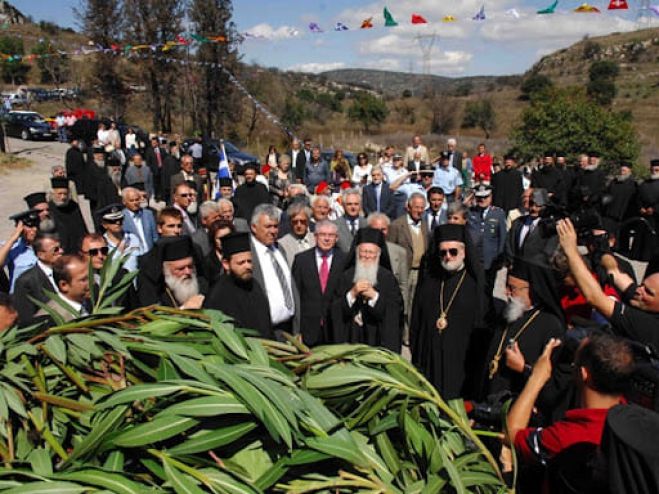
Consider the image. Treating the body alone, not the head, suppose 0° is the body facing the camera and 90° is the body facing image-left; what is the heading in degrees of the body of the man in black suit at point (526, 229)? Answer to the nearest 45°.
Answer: approximately 45°

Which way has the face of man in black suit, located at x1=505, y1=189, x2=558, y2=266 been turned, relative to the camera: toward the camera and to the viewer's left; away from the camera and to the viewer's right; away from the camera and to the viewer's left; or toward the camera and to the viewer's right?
toward the camera and to the viewer's left

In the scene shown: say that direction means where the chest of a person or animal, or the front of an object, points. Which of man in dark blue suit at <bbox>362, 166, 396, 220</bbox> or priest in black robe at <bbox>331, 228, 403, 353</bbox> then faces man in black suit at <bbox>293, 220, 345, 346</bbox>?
man in dark blue suit at <bbox>362, 166, 396, 220</bbox>

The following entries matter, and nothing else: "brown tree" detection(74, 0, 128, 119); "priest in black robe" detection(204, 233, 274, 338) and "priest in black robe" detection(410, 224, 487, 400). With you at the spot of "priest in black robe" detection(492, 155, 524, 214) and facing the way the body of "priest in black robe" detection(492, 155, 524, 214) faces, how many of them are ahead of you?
2

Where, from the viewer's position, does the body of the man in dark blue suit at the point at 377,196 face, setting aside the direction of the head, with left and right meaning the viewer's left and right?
facing the viewer

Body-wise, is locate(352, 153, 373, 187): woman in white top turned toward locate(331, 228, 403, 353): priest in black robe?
yes

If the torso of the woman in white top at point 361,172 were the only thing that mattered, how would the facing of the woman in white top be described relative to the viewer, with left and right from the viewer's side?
facing the viewer

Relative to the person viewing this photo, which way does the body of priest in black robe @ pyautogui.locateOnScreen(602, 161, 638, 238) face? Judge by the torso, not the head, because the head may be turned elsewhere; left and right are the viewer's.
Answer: facing the viewer and to the left of the viewer

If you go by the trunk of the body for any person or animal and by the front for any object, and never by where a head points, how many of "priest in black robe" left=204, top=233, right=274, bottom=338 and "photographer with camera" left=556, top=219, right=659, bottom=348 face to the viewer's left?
1

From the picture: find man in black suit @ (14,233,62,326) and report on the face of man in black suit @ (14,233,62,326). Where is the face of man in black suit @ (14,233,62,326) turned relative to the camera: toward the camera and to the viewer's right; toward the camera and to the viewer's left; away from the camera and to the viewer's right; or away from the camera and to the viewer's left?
toward the camera and to the viewer's right

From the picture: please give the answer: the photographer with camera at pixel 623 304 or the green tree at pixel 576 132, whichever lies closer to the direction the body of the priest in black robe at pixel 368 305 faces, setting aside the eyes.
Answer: the photographer with camera

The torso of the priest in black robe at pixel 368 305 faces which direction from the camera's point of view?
toward the camera

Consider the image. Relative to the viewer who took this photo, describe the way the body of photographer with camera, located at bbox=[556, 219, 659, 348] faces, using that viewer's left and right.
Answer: facing to the left of the viewer

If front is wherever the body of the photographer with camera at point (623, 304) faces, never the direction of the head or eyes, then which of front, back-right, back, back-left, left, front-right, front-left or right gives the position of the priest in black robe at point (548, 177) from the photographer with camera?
right
